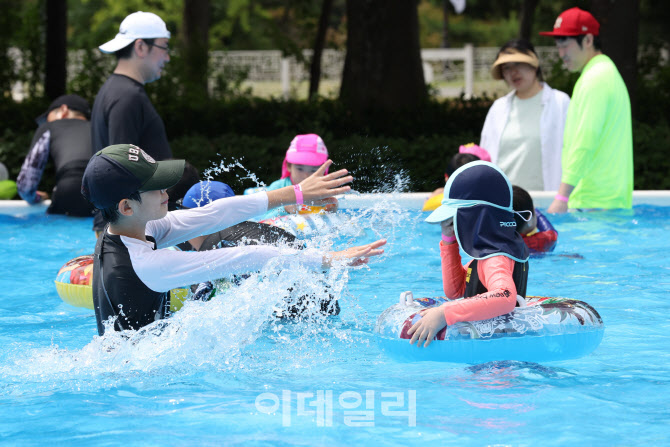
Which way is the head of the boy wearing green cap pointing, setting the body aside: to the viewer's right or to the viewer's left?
to the viewer's right

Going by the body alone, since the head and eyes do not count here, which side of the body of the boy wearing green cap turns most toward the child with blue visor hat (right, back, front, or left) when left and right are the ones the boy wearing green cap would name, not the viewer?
front

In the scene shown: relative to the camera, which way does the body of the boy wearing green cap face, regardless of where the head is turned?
to the viewer's right

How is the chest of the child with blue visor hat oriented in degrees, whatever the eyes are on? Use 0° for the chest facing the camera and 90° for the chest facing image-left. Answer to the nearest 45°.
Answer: approximately 90°

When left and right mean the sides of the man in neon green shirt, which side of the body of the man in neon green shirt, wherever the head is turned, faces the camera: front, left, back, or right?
left

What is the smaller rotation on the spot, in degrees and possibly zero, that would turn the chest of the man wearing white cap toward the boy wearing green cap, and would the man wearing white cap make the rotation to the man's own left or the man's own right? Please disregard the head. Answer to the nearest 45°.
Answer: approximately 90° to the man's own right

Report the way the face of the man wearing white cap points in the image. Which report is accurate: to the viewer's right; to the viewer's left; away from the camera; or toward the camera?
to the viewer's right

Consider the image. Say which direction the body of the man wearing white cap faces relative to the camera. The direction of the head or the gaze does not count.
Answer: to the viewer's right

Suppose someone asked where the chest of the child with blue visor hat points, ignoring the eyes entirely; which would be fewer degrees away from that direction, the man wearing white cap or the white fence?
the man wearing white cap

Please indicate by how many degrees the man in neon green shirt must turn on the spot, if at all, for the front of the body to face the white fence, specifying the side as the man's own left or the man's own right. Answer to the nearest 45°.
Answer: approximately 90° to the man's own right
